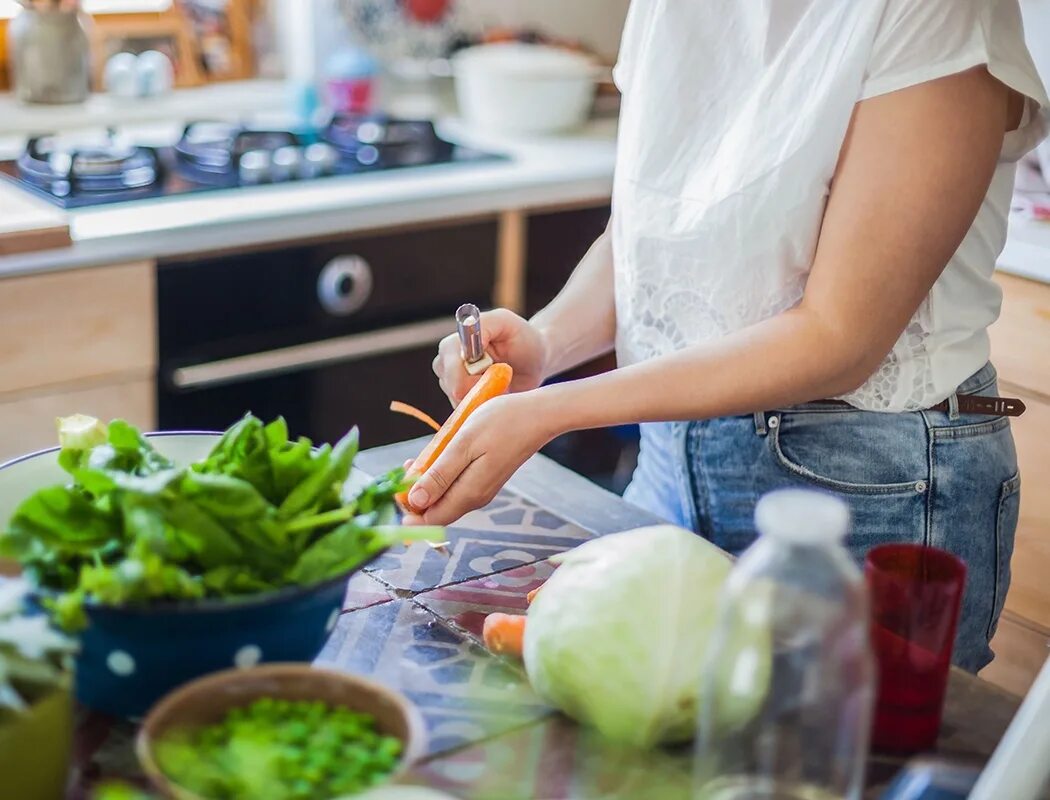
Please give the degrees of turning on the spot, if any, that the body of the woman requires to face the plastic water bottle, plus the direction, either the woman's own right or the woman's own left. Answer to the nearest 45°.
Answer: approximately 45° to the woman's own left

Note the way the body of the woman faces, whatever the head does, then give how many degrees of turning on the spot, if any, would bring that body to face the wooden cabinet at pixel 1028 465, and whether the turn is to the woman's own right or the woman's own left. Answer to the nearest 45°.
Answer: approximately 180°

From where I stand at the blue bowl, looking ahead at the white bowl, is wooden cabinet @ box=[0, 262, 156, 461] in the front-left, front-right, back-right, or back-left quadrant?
front-left

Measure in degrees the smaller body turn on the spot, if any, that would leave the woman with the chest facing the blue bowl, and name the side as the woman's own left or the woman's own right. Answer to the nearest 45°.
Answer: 0° — they already face it

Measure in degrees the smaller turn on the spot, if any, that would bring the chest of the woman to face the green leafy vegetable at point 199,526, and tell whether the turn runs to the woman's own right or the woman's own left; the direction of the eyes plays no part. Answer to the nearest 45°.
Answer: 0° — they already face it

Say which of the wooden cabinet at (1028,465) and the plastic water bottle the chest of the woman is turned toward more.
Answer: the plastic water bottle

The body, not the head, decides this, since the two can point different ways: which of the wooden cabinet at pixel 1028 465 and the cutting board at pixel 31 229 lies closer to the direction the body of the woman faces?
the cutting board

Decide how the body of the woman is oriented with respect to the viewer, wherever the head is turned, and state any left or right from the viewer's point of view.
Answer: facing the viewer and to the left of the viewer
